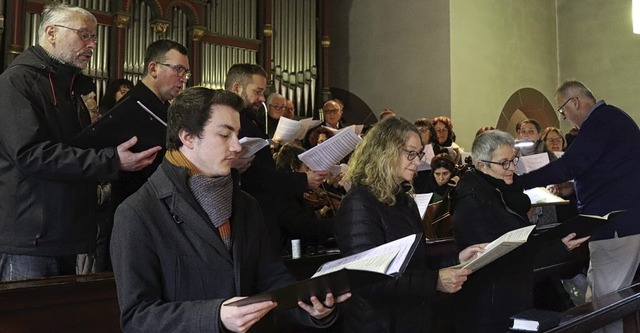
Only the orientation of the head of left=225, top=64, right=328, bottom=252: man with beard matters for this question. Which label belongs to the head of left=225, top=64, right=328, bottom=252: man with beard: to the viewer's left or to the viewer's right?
to the viewer's right

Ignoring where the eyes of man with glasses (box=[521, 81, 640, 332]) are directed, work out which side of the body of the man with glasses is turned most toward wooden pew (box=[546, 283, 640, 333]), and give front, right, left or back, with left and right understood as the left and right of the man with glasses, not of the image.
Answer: left

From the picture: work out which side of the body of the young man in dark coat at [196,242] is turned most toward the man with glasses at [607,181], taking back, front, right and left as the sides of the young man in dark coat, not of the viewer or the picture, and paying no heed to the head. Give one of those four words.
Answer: left

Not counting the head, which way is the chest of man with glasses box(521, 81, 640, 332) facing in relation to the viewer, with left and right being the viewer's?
facing to the left of the viewer

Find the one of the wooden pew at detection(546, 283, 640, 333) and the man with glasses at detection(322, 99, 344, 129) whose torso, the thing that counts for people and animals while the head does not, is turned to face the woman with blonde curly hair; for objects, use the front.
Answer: the man with glasses

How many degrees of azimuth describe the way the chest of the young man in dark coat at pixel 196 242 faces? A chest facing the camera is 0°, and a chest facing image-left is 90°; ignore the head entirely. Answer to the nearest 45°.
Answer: approximately 315°

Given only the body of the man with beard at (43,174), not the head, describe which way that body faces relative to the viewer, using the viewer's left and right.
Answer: facing to the right of the viewer
